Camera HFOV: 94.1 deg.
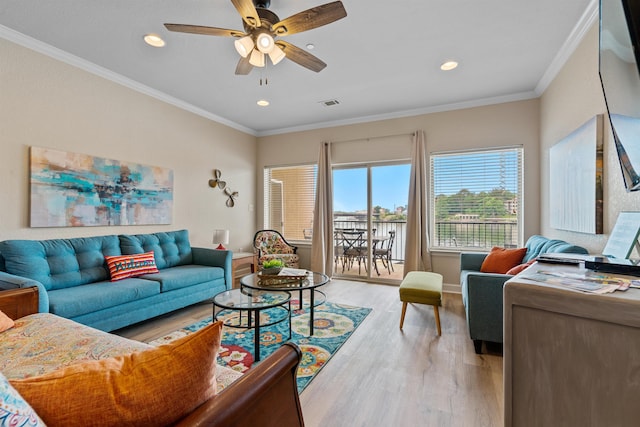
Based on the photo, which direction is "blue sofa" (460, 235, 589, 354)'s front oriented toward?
to the viewer's left

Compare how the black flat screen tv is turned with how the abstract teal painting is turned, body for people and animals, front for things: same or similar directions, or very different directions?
very different directions

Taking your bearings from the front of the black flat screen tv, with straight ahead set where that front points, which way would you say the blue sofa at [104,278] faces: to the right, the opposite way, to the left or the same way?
the opposite way

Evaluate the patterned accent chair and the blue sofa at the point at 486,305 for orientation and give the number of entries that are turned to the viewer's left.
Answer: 1

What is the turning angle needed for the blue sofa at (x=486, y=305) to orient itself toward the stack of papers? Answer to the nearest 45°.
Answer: approximately 90° to its left

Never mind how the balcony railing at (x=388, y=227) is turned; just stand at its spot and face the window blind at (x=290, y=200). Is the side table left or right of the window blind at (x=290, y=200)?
left

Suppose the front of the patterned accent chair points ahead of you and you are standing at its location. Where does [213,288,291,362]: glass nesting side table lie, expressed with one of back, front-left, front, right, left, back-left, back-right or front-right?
front-right

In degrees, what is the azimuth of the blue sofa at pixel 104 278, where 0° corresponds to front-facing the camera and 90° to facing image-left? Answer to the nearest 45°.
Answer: approximately 315°
